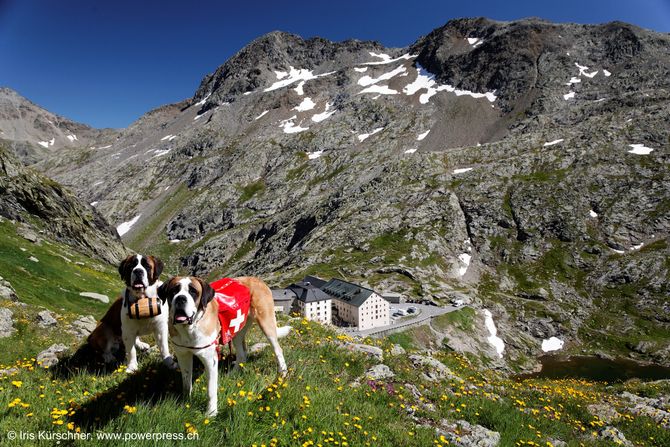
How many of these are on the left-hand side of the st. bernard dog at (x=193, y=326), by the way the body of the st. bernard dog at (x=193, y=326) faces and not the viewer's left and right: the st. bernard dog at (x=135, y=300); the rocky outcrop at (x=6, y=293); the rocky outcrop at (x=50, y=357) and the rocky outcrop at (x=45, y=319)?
0

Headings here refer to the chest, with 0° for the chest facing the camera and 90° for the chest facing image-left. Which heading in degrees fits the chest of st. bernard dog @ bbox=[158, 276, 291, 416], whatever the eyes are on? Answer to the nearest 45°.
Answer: approximately 45°

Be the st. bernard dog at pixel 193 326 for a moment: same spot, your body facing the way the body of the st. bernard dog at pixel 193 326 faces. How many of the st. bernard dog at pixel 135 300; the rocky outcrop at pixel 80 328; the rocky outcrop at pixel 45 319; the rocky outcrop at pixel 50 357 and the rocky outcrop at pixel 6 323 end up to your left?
0

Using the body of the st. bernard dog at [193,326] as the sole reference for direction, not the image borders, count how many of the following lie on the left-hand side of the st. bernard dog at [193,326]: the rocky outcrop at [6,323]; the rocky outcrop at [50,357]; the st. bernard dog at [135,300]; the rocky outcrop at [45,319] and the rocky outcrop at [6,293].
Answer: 0

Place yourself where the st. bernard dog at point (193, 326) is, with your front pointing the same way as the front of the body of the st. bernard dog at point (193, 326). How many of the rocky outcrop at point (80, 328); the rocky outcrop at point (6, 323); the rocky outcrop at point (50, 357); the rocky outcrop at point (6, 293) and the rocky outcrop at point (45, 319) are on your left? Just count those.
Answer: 0

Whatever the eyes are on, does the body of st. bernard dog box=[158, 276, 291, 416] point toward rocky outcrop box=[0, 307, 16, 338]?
no

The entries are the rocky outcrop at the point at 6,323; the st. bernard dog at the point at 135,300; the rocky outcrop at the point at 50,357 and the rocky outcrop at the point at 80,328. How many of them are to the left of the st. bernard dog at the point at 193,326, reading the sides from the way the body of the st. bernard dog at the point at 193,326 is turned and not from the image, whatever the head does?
0

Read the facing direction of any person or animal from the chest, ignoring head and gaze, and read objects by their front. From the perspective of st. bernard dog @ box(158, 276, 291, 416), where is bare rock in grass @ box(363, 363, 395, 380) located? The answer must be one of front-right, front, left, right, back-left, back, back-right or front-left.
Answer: back

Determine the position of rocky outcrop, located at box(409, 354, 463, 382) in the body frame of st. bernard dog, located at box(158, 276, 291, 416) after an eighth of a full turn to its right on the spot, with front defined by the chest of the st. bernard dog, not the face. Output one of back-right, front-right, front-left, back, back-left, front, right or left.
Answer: back-right

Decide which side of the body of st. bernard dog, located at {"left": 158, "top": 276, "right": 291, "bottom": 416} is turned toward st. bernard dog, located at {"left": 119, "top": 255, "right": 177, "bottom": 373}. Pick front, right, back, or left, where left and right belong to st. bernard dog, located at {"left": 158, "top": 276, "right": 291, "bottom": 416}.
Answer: right

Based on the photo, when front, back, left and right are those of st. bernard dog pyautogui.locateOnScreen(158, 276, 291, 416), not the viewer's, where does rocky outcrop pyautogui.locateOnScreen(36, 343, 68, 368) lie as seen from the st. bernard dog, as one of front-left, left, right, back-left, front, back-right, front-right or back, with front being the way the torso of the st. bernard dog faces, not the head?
right

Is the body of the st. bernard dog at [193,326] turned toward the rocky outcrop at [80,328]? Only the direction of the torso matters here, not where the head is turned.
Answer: no

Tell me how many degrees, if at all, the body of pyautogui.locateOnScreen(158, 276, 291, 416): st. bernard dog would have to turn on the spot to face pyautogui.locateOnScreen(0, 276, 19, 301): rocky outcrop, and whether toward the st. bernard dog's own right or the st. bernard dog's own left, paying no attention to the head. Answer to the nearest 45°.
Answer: approximately 90° to the st. bernard dog's own right

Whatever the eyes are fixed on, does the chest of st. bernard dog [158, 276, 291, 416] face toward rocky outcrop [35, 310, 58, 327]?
no

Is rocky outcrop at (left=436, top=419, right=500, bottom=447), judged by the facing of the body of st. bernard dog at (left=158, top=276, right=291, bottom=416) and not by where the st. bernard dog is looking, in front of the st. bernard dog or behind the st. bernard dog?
behind
